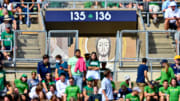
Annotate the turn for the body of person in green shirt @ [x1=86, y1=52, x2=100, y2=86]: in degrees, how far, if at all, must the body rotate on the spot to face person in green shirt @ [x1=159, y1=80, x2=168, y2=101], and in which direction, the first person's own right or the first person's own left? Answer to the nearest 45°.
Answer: approximately 90° to the first person's own left

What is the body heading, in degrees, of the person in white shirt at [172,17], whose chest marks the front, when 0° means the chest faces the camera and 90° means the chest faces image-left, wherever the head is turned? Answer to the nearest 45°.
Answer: approximately 0°

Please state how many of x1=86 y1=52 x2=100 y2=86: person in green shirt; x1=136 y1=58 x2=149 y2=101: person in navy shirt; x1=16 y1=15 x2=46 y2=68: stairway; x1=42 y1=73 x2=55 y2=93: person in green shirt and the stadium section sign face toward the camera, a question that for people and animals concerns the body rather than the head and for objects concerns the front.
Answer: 4

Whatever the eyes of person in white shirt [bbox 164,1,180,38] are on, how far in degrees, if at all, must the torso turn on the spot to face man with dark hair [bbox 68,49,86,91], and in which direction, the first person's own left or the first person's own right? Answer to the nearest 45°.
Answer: approximately 45° to the first person's own right

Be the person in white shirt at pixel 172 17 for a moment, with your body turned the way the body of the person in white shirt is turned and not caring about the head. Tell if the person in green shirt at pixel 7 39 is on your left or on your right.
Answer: on your right

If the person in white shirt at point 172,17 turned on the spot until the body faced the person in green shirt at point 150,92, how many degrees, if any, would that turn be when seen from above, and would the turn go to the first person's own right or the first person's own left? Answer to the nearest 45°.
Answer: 0° — they already face them
